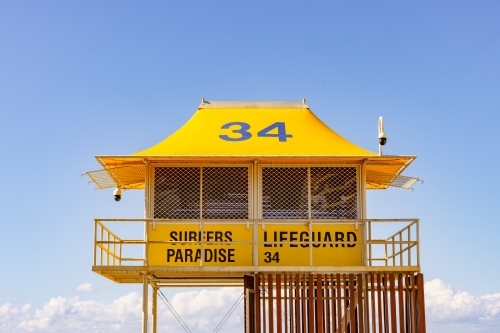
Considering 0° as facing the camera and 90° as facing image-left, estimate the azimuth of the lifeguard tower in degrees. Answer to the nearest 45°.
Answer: approximately 0°
